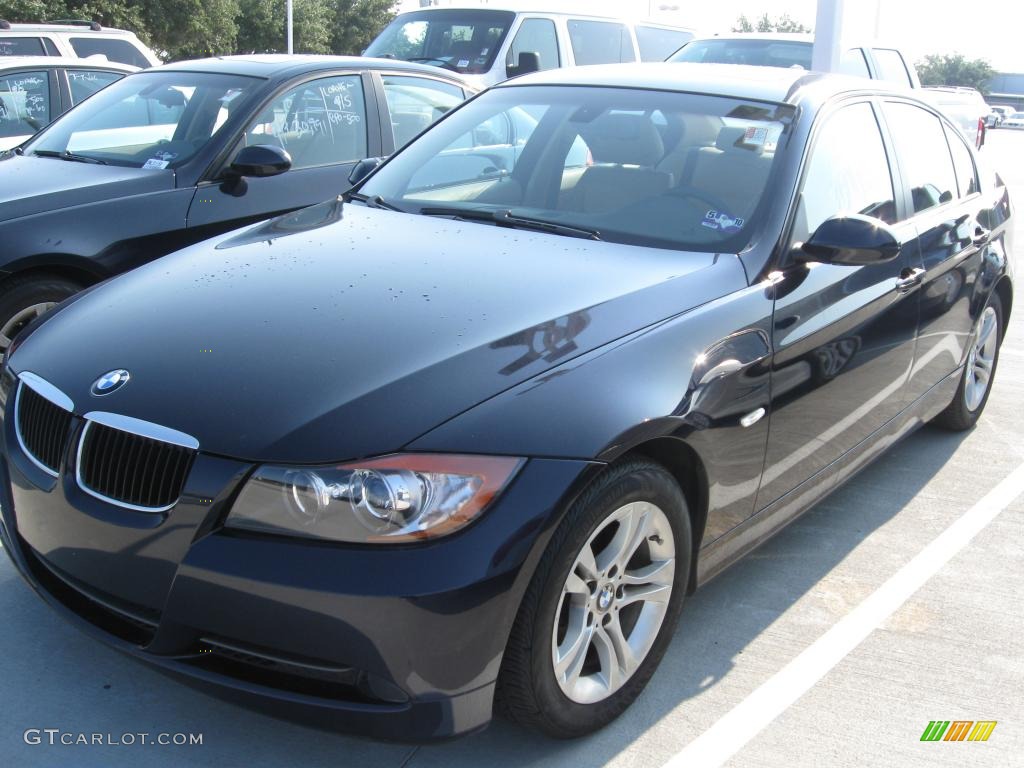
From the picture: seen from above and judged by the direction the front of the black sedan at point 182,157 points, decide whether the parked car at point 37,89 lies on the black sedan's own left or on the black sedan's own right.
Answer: on the black sedan's own right

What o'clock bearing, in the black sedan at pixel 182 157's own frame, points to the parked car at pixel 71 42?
The parked car is roughly at 4 o'clock from the black sedan.

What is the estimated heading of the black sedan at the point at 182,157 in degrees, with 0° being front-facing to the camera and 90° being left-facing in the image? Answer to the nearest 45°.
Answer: approximately 45°

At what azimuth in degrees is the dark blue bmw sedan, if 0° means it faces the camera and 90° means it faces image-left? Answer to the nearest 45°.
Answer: approximately 45°

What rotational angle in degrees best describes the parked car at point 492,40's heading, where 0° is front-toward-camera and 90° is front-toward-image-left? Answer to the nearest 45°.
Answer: approximately 45°

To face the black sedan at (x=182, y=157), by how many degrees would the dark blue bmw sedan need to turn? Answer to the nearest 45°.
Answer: approximately 90° to its right

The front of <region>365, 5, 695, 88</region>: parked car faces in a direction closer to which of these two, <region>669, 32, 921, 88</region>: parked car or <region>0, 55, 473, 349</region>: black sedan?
the black sedan

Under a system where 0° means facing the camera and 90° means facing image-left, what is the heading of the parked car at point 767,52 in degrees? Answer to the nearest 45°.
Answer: approximately 45°
